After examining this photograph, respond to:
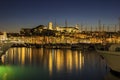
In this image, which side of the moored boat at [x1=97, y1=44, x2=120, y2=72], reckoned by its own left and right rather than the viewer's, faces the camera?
left
